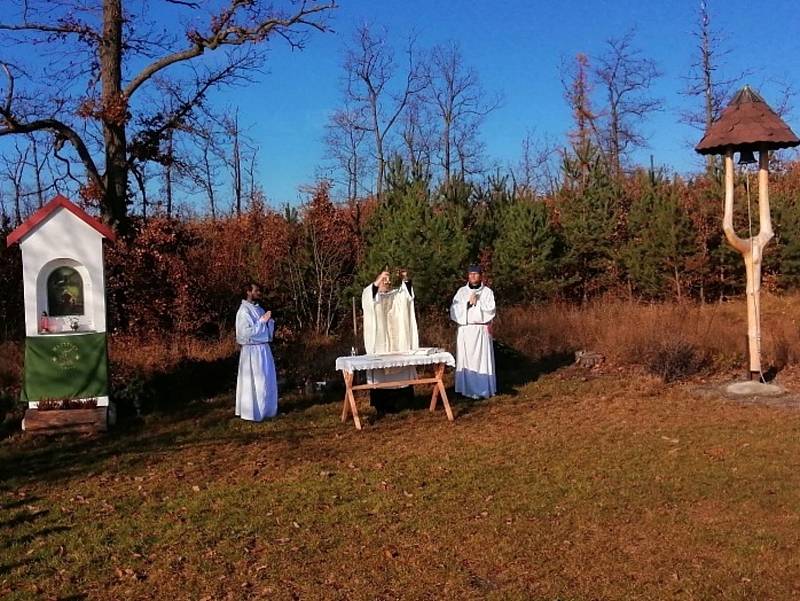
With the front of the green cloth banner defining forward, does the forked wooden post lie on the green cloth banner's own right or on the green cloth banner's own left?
on the green cloth banner's own left

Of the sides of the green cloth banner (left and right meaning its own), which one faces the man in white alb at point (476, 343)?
left

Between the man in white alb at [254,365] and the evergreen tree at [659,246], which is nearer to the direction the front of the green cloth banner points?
the man in white alb

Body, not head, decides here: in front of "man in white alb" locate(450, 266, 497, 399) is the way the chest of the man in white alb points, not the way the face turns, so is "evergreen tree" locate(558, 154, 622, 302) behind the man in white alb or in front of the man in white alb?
behind

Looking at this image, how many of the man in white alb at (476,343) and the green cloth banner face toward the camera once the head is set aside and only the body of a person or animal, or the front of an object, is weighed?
2

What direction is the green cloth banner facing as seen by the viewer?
toward the camera

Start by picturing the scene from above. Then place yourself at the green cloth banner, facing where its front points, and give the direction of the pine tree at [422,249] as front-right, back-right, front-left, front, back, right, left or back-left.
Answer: back-left

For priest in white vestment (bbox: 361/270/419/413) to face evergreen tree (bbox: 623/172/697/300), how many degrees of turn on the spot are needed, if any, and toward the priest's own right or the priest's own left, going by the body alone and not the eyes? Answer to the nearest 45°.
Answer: approximately 135° to the priest's own left

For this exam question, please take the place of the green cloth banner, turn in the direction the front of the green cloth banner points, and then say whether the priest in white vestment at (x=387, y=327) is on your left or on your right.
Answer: on your left

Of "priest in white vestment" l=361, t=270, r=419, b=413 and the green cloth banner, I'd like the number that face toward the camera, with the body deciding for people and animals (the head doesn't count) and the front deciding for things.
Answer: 2

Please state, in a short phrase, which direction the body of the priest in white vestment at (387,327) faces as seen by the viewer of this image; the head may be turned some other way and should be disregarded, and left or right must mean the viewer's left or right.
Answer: facing the viewer

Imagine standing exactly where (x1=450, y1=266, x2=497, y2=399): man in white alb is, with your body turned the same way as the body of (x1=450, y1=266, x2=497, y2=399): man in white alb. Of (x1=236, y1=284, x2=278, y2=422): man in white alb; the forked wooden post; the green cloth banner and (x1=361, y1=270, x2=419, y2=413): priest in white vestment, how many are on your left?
1

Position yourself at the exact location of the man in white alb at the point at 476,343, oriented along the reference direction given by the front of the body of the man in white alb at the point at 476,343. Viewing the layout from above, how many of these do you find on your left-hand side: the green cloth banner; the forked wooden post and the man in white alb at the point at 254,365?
1
